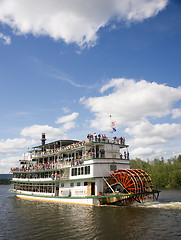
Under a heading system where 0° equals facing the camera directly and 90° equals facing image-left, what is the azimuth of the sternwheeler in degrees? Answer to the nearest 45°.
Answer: approximately 135°
